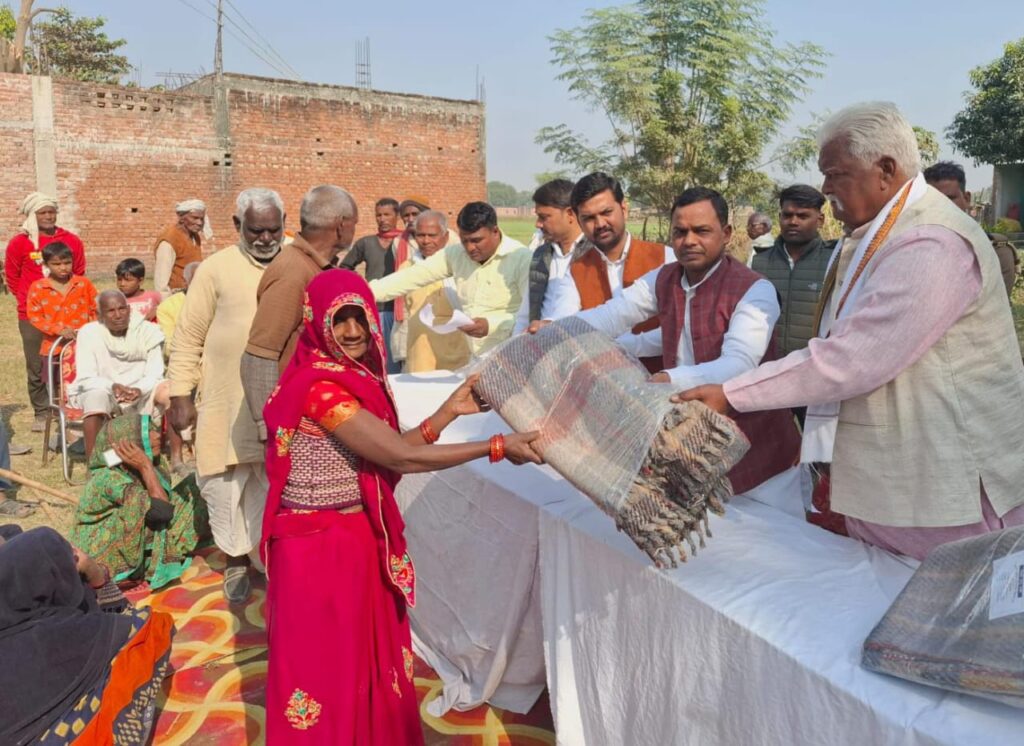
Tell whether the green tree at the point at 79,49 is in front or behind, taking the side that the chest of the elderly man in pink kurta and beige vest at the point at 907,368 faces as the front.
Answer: in front

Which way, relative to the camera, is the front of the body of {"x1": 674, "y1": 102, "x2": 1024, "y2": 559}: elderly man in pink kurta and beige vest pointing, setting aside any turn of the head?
to the viewer's left

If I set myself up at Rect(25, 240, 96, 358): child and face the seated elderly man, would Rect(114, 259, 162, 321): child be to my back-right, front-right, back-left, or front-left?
front-left

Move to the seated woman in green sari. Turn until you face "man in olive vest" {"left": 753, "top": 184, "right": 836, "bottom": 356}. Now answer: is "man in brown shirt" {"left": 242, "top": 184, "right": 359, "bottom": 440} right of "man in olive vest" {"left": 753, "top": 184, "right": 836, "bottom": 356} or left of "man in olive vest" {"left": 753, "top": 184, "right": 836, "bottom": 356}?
right

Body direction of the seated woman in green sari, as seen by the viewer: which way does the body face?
to the viewer's right

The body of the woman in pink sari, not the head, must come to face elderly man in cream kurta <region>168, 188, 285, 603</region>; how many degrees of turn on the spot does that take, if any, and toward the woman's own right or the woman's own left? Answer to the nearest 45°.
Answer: approximately 135° to the woman's own left

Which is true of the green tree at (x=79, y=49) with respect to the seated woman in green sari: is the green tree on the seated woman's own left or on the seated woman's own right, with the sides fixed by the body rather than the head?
on the seated woman's own left

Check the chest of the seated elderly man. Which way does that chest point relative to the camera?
toward the camera

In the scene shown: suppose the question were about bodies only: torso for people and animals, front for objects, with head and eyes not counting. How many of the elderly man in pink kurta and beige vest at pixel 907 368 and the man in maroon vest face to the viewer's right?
0
